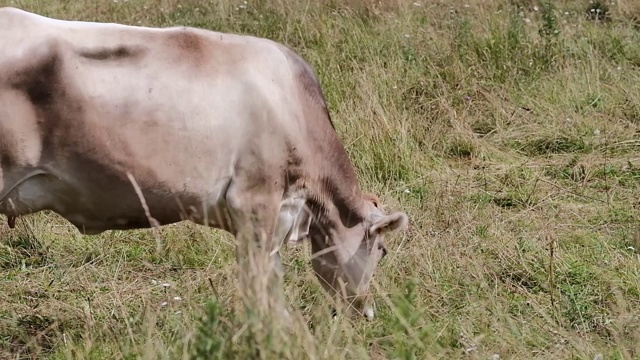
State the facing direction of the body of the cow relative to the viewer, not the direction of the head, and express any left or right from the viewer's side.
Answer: facing to the right of the viewer
